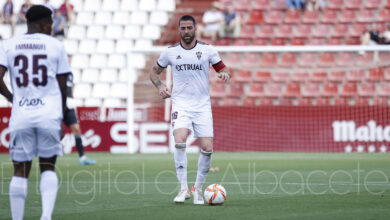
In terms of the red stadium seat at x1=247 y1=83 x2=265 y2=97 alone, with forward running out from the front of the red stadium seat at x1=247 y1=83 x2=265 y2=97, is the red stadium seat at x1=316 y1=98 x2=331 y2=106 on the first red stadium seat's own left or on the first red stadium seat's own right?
on the first red stadium seat's own left

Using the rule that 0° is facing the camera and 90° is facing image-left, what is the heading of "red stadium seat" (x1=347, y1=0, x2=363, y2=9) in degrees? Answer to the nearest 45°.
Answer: approximately 0°

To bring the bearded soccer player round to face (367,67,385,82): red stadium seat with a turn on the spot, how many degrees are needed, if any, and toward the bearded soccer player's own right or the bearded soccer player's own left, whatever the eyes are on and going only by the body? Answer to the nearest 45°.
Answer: approximately 135° to the bearded soccer player's own left

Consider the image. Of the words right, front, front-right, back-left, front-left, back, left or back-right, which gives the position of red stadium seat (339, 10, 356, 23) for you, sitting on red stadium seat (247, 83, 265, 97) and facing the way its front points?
back-left

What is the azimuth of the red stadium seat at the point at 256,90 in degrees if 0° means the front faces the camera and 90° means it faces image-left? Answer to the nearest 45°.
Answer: approximately 0°

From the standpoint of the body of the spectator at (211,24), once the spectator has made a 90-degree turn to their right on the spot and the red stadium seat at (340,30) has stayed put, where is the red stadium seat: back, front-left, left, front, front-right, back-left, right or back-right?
back-right

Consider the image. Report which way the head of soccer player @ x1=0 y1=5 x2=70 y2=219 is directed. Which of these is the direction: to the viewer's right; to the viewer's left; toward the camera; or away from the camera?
away from the camera

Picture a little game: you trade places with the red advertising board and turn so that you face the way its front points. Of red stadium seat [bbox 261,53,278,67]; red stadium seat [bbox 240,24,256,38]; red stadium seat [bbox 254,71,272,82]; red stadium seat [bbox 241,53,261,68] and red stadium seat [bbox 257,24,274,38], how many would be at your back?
5

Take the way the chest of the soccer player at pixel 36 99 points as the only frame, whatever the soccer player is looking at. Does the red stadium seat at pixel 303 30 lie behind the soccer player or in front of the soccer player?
in front

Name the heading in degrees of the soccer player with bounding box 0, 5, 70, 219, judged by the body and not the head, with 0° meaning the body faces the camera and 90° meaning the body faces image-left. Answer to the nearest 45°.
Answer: approximately 180°

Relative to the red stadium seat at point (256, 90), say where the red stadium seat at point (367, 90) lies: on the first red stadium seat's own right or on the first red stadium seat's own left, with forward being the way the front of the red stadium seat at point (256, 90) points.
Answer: on the first red stadium seat's own left
